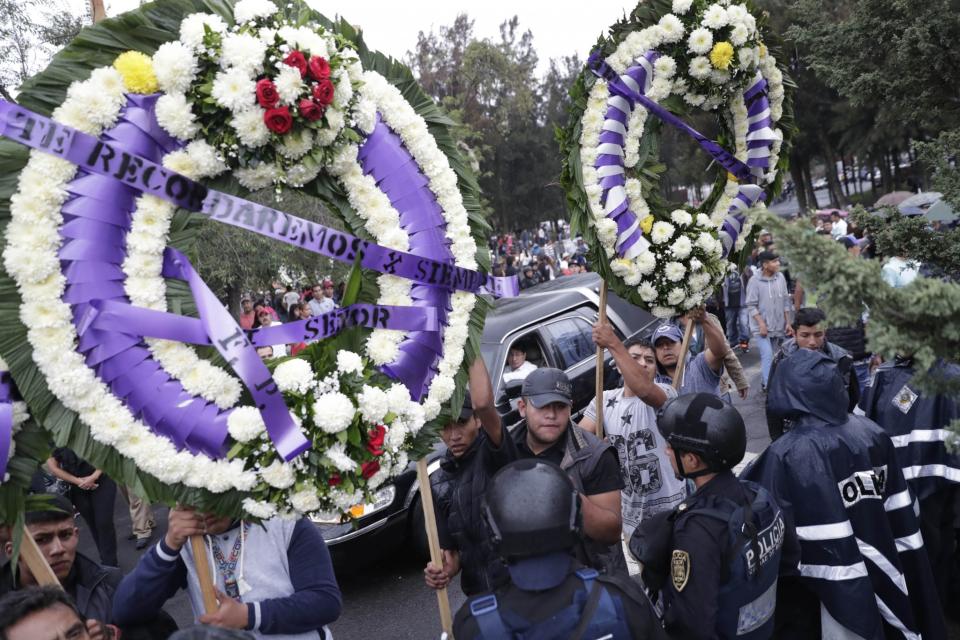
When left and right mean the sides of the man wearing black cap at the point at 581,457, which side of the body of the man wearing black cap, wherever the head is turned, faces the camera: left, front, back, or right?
front

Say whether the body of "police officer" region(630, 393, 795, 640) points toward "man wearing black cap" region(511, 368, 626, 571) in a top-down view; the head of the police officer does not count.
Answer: yes

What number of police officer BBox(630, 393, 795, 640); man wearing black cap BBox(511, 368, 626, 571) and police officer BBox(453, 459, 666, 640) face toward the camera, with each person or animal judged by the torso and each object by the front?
1

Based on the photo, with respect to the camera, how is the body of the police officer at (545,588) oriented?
away from the camera

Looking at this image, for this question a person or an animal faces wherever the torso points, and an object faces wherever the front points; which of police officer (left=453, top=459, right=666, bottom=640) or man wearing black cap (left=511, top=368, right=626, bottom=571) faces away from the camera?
the police officer

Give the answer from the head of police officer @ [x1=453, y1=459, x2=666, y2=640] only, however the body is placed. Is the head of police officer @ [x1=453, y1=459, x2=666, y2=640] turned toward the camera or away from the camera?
away from the camera

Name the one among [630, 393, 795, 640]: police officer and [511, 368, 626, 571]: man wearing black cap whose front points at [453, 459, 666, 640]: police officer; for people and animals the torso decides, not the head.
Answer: the man wearing black cap

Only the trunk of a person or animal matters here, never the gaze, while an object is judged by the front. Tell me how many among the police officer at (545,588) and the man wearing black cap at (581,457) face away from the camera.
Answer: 1

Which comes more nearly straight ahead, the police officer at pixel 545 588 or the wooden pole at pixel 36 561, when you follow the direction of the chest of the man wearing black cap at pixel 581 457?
the police officer

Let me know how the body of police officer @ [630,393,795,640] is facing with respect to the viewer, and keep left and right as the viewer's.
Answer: facing away from the viewer and to the left of the viewer

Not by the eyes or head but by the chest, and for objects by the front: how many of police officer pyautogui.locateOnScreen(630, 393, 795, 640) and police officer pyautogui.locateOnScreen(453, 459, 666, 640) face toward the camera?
0

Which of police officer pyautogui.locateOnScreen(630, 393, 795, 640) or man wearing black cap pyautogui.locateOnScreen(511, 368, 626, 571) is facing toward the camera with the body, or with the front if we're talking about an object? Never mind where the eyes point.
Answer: the man wearing black cap

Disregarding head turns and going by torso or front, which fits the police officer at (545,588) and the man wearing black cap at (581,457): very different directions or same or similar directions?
very different directions

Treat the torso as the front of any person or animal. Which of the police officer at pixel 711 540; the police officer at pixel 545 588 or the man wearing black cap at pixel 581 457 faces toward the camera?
the man wearing black cap

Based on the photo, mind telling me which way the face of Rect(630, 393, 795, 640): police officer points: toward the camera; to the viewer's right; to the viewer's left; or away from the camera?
to the viewer's left
